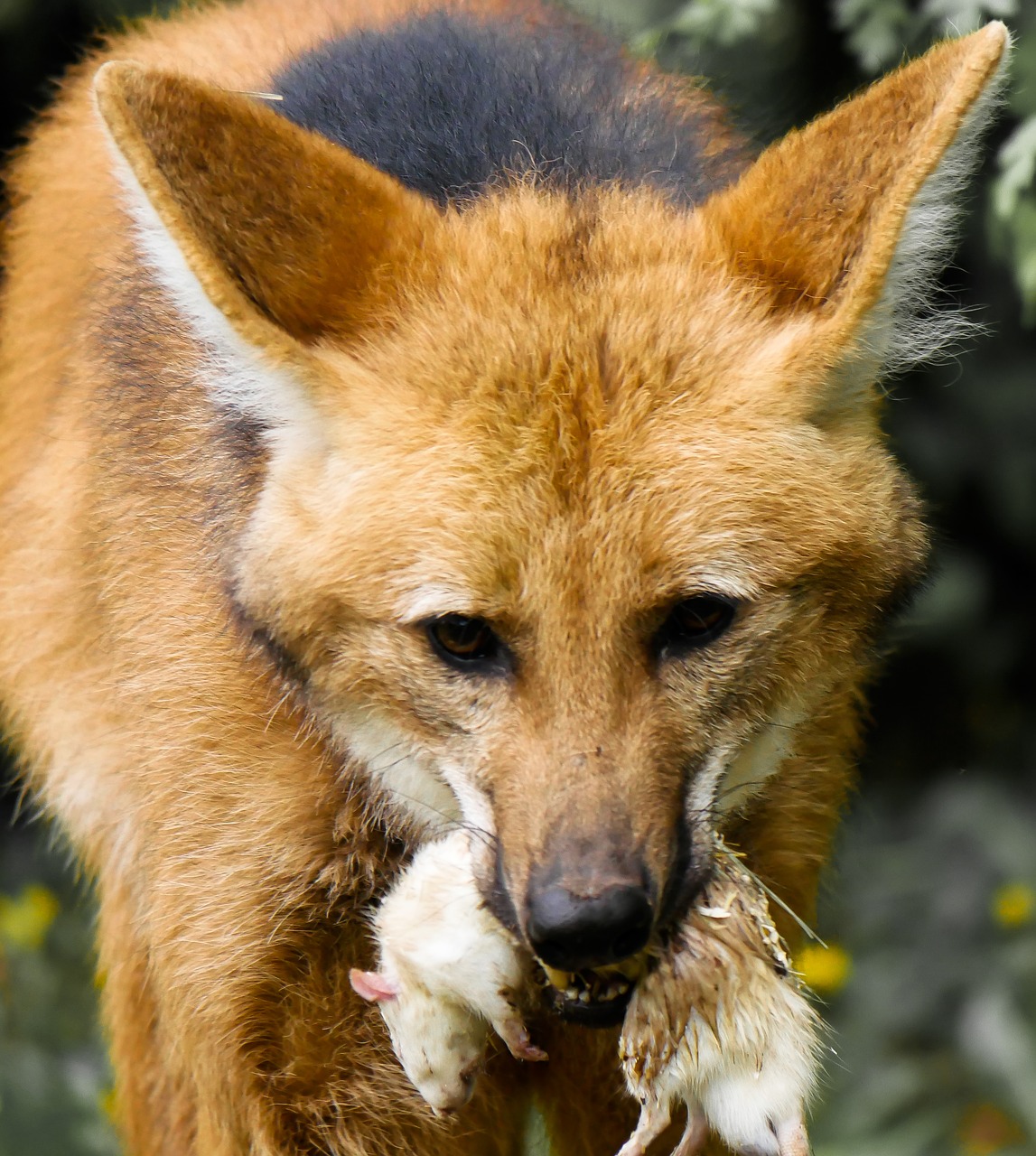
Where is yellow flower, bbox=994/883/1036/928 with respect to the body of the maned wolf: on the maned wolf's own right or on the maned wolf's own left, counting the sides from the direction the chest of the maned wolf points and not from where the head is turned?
on the maned wolf's own left

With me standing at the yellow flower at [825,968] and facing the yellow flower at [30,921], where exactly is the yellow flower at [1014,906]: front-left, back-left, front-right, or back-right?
back-right

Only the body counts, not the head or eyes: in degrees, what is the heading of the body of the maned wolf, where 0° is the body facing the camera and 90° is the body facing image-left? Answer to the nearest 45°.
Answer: approximately 0°
